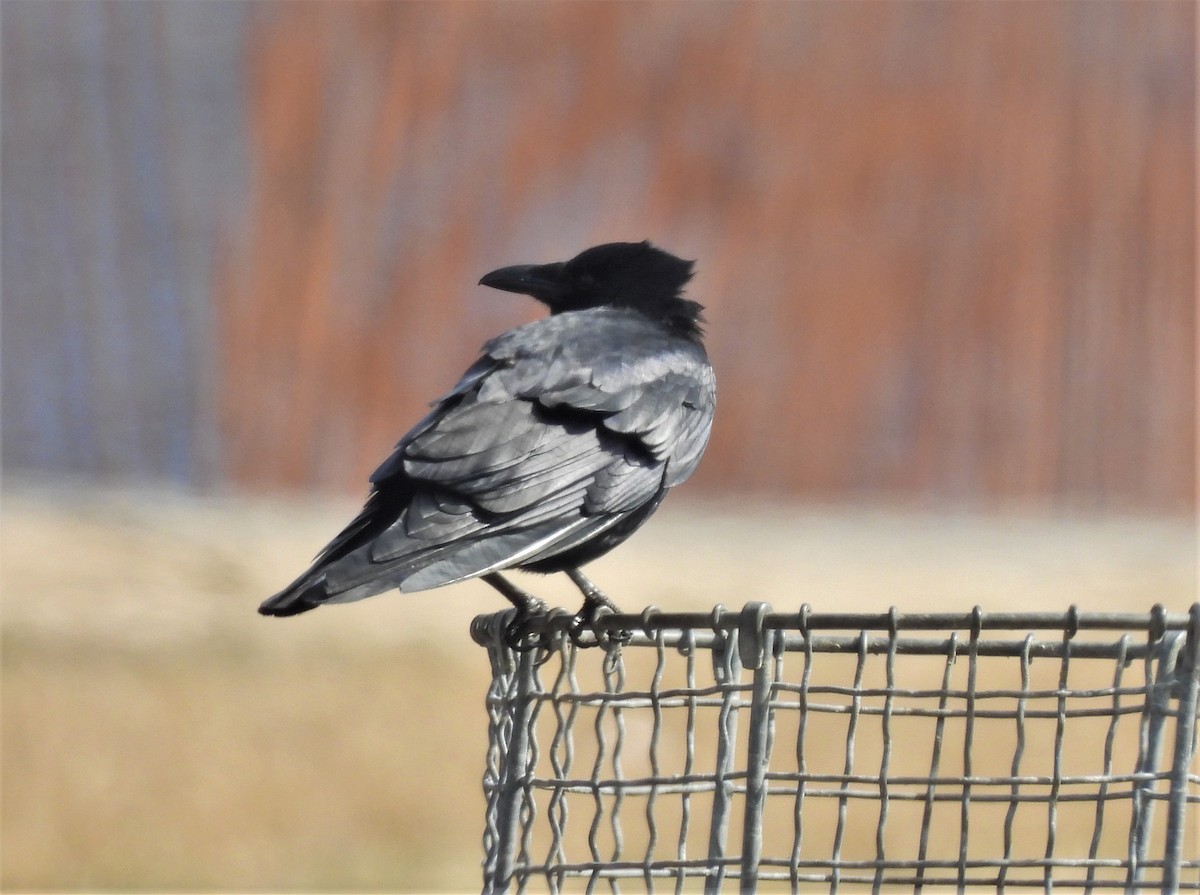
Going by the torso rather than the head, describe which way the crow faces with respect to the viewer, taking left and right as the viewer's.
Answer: facing away from the viewer and to the right of the viewer
